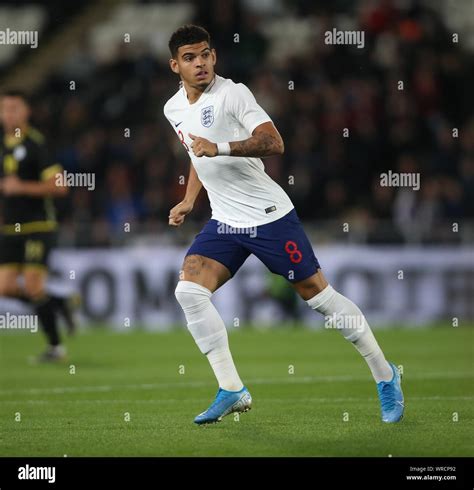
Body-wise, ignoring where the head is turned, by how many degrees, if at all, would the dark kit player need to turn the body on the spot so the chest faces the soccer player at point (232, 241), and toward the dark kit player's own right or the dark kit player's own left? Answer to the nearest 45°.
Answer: approximately 45° to the dark kit player's own left

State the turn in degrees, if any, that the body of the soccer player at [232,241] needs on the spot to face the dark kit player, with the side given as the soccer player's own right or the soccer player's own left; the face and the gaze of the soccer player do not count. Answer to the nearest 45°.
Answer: approximately 90° to the soccer player's own right

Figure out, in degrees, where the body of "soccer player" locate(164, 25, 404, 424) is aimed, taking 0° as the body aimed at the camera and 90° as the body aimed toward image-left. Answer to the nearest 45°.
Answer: approximately 45°
